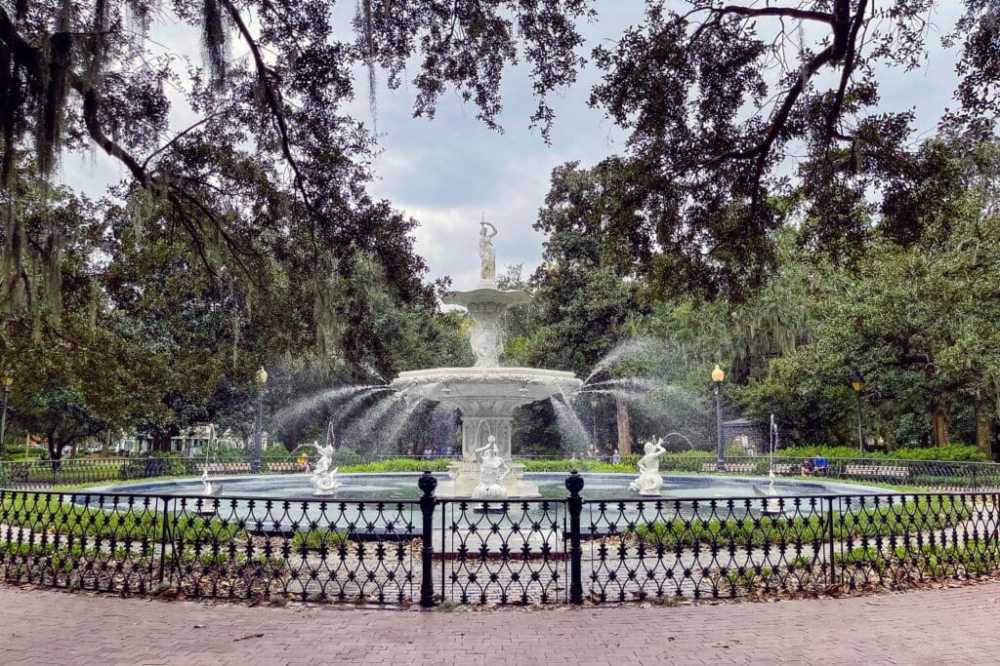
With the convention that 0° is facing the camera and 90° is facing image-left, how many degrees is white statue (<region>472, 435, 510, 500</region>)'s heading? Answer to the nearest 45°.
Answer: approximately 0°

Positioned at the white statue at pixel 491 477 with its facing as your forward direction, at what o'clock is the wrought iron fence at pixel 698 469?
The wrought iron fence is roughly at 7 o'clock from the white statue.

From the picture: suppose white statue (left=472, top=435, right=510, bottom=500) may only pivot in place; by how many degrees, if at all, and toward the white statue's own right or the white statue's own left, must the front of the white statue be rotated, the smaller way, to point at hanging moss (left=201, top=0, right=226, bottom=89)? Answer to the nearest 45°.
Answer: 0° — it already faces it

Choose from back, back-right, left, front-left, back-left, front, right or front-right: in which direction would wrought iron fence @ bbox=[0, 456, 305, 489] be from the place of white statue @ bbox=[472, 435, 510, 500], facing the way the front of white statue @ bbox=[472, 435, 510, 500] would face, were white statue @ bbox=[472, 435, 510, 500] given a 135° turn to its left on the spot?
left

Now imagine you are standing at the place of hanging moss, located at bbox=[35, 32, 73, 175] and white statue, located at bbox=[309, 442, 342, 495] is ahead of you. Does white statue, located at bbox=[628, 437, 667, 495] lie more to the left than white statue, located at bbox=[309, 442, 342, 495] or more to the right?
right

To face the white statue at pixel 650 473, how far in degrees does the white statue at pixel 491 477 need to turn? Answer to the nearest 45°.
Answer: approximately 135° to its left

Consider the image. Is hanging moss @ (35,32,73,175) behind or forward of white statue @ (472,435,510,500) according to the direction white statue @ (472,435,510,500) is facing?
forward

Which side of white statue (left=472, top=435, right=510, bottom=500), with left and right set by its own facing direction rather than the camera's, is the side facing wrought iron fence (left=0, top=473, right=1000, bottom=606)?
front

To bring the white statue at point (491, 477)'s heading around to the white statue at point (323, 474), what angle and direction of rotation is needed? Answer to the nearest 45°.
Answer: approximately 135° to its right

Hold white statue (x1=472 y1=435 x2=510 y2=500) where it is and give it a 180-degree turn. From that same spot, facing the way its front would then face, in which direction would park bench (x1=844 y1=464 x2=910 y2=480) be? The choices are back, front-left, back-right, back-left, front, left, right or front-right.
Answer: front-right
